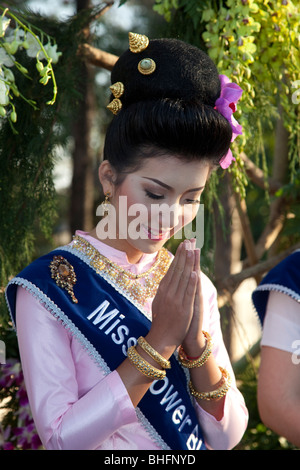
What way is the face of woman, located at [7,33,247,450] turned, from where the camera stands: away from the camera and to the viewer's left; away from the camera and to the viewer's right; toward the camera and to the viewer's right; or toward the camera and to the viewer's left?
toward the camera and to the viewer's right

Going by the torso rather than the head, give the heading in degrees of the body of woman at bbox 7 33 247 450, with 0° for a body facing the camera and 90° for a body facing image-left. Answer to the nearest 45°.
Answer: approximately 315°
